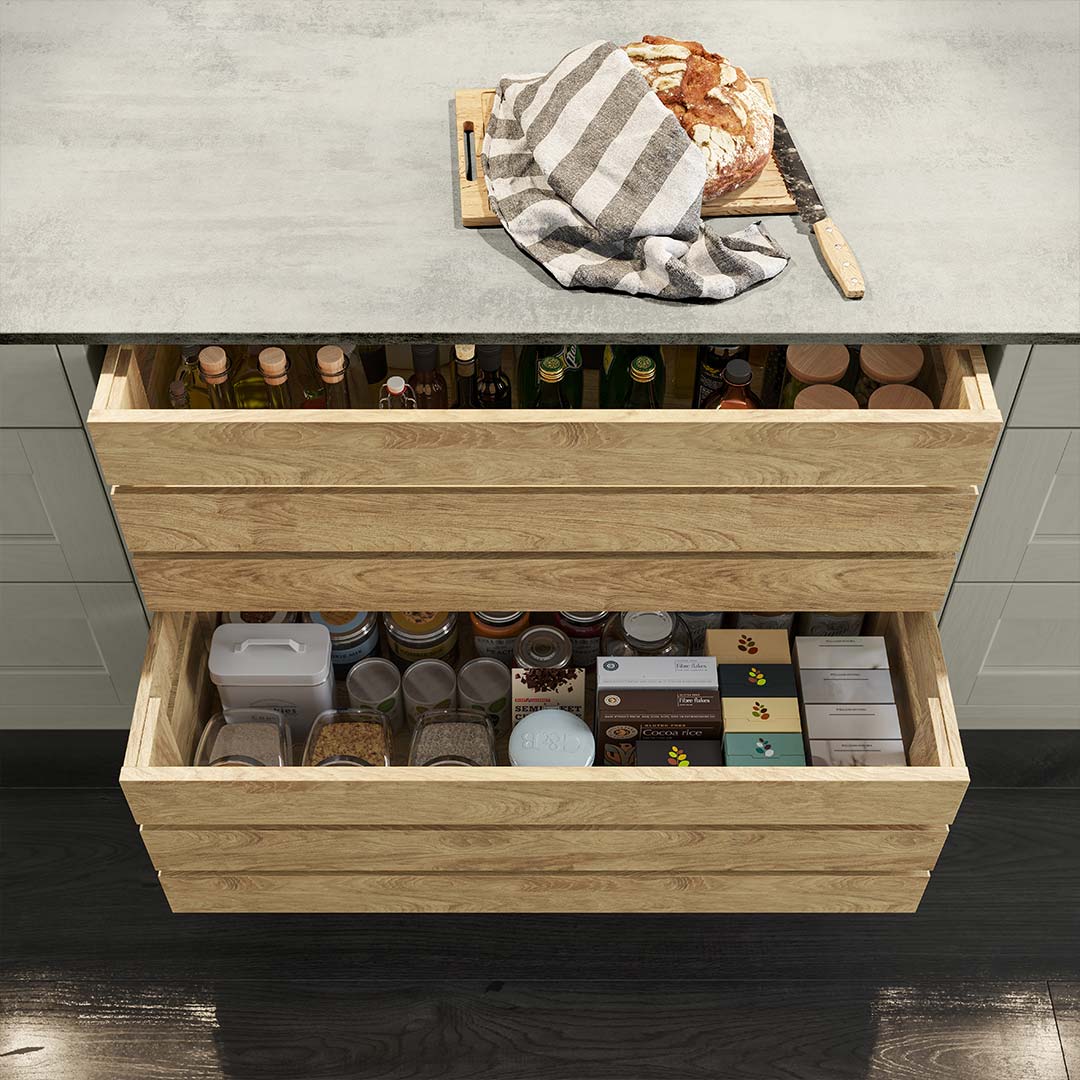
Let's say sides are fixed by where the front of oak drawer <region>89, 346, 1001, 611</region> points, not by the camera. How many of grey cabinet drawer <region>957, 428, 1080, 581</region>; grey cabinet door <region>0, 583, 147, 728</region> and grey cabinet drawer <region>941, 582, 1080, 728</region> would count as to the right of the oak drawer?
1

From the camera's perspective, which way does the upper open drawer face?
toward the camera

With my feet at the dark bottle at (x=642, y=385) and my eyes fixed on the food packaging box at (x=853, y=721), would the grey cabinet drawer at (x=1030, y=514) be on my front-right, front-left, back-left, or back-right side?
front-left

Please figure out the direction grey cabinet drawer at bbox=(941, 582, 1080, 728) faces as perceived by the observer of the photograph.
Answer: facing the viewer

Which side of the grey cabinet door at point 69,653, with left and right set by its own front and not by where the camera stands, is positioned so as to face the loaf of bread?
left

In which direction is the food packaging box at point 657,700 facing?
toward the camera

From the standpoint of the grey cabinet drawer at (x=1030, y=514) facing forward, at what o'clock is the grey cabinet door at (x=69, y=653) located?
the grey cabinet door at (x=69, y=653) is roughly at 2 o'clock from the grey cabinet drawer at (x=1030, y=514).

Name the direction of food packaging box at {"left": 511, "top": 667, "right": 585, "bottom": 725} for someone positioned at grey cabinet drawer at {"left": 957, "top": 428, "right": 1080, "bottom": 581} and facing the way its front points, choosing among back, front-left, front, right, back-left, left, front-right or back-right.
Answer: front-right

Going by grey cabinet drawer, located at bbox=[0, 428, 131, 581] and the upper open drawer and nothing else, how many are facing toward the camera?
2

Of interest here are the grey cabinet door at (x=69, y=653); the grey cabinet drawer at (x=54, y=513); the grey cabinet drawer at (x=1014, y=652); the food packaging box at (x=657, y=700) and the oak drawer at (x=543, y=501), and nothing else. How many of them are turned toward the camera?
5

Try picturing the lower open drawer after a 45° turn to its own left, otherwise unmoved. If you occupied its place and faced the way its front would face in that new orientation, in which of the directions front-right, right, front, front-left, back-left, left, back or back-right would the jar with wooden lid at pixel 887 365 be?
left
